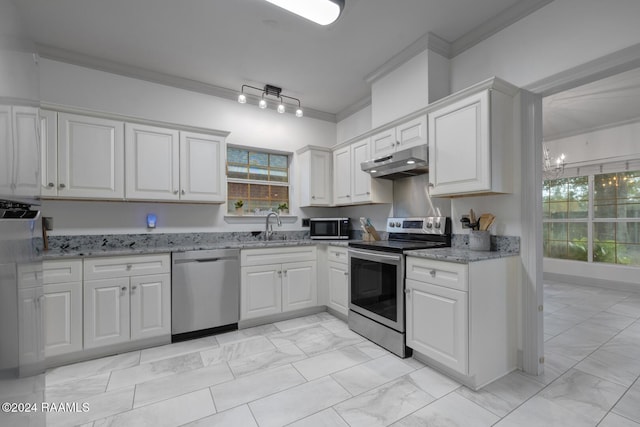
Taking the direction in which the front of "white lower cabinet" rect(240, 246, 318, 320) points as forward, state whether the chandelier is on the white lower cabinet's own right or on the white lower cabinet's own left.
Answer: on the white lower cabinet's own left

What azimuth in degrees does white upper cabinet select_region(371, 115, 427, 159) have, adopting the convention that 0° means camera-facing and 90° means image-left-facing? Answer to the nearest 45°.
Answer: approximately 45°

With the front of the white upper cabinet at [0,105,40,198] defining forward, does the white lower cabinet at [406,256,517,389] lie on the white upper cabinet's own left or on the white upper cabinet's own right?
on the white upper cabinet's own left

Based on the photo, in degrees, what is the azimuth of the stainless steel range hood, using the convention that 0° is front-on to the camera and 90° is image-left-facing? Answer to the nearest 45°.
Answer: approximately 45°

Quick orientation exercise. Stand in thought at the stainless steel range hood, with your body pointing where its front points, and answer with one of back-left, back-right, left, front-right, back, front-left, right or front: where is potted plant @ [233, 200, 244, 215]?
front-right

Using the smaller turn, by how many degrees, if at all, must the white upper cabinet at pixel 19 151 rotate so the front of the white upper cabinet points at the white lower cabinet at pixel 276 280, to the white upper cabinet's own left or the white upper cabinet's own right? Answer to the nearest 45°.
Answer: approximately 135° to the white upper cabinet's own left

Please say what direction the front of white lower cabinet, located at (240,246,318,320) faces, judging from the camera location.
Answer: facing the viewer and to the right of the viewer

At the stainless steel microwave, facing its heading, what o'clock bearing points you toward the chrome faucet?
The chrome faucet is roughly at 3 o'clock from the stainless steel microwave.

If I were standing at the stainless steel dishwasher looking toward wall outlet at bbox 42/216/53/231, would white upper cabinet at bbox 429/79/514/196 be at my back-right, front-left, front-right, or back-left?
back-left

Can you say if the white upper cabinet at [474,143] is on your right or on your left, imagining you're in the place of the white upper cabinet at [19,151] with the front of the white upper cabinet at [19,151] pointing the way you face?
on your left

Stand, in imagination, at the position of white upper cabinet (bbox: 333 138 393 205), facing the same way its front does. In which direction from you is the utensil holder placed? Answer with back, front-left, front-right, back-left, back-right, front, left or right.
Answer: left

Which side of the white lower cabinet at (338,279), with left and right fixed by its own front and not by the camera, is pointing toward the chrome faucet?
right

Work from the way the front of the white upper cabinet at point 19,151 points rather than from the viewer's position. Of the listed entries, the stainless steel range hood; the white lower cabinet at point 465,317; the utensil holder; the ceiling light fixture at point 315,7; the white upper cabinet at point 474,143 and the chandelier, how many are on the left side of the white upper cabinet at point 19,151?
6

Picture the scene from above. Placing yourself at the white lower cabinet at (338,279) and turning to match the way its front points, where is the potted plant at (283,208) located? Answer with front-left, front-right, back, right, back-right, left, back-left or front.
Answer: right

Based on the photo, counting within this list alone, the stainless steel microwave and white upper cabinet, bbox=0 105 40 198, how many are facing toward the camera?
2

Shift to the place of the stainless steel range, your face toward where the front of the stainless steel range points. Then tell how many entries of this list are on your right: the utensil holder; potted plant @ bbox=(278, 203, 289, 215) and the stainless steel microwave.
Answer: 2
